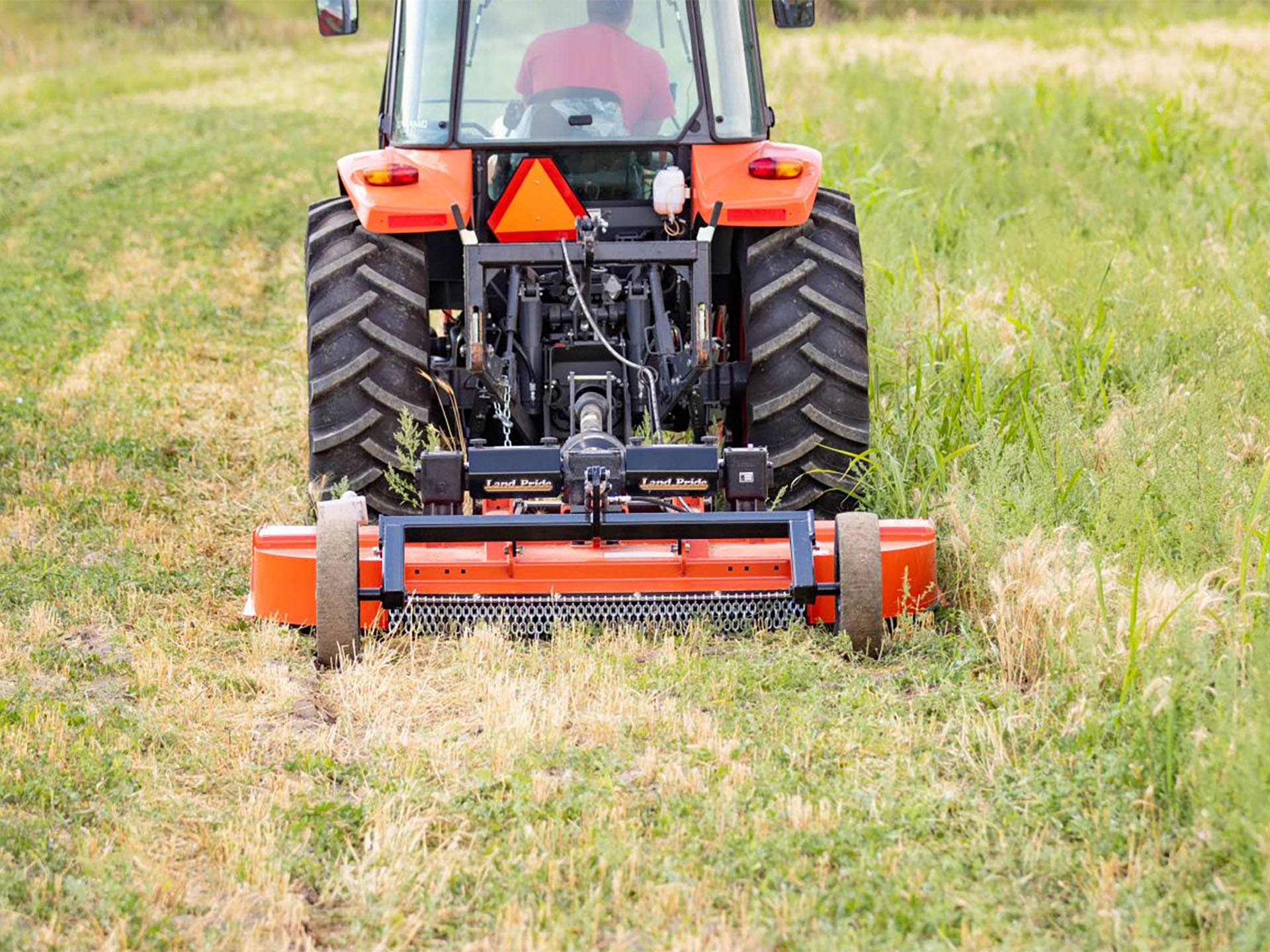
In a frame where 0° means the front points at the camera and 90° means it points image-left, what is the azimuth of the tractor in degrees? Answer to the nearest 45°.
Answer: approximately 180°

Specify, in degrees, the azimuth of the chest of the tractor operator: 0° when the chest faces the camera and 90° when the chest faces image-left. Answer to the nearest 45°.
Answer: approximately 180°
